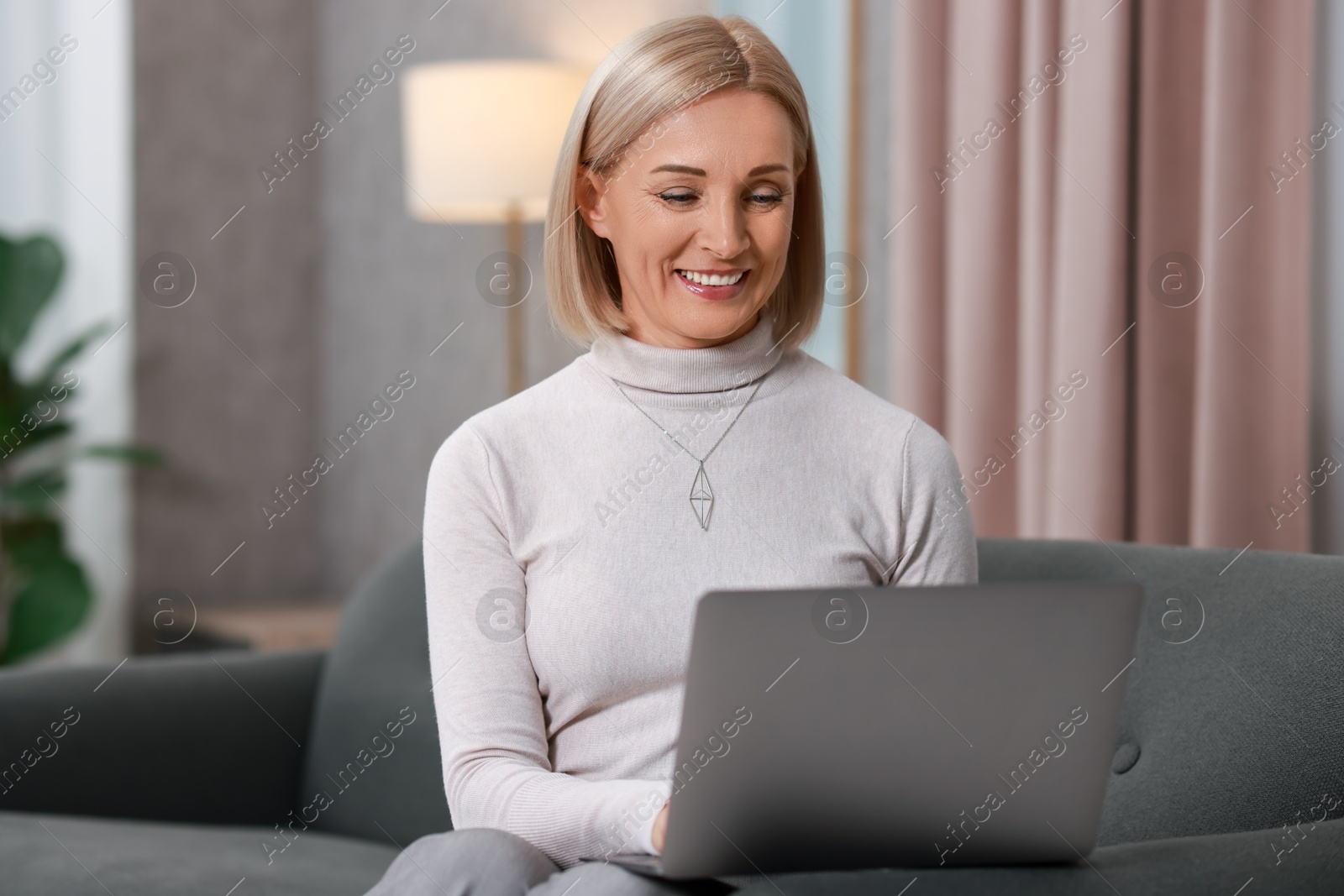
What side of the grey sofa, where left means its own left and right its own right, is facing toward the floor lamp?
back

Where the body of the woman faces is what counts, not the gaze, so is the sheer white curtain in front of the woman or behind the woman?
behind

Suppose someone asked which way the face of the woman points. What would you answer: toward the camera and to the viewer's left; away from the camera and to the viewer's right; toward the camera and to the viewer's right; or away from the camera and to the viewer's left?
toward the camera and to the viewer's right

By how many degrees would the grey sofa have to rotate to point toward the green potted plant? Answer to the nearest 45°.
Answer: approximately 135° to its right

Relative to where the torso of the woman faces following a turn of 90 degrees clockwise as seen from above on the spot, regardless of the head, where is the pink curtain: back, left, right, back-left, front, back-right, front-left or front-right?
back-right

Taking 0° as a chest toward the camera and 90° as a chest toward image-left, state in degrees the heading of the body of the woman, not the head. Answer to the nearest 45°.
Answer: approximately 0°
